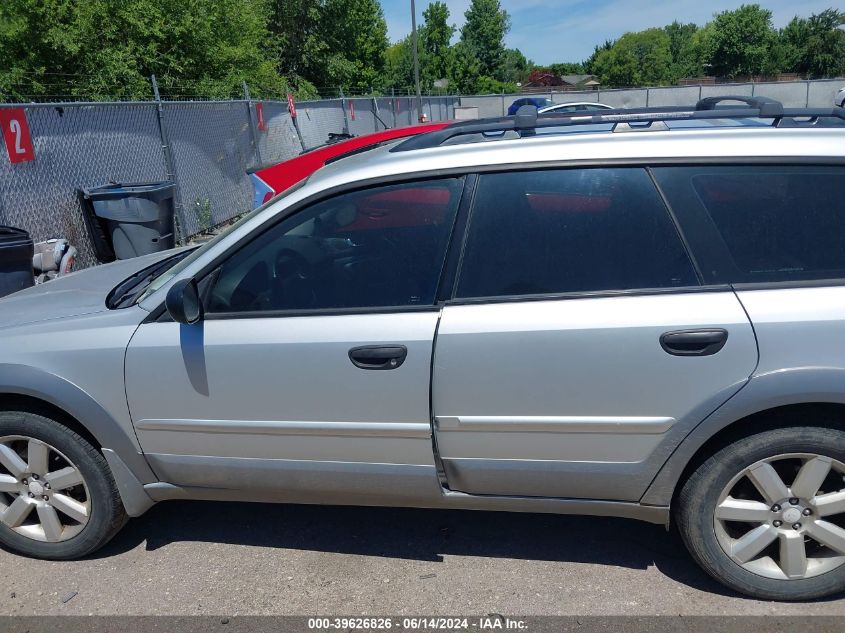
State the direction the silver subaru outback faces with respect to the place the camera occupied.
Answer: facing to the left of the viewer

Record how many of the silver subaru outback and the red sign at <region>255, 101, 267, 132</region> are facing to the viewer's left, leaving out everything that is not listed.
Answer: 1

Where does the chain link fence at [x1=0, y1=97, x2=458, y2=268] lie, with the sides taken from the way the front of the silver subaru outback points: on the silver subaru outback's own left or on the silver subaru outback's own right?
on the silver subaru outback's own right

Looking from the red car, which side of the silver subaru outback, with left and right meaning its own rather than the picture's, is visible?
right

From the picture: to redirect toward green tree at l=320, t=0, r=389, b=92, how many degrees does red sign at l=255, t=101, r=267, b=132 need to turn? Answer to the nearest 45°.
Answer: approximately 135° to its left

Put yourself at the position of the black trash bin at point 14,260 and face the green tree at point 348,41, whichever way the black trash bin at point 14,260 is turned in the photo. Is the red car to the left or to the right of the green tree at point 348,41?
right

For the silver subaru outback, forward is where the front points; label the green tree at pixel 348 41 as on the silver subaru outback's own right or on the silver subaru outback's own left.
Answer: on the silver subaru outback's own right

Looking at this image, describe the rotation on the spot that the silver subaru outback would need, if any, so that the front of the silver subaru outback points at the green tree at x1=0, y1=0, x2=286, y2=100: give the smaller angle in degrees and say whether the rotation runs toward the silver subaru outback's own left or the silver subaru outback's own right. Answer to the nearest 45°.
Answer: approximately 45° to the silver subaru outback's own right

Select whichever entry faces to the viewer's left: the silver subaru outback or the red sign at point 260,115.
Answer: the silver subaru outback

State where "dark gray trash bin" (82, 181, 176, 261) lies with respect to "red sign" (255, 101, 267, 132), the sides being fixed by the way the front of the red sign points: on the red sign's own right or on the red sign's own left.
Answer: on the red sign's own right

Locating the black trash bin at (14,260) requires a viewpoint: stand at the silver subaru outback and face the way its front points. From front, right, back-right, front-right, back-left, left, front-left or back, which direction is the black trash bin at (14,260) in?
front-right

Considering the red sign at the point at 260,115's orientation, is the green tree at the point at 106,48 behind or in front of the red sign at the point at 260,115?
behind

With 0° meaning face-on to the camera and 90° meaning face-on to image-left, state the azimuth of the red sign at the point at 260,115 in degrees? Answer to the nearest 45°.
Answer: approximately 315°
